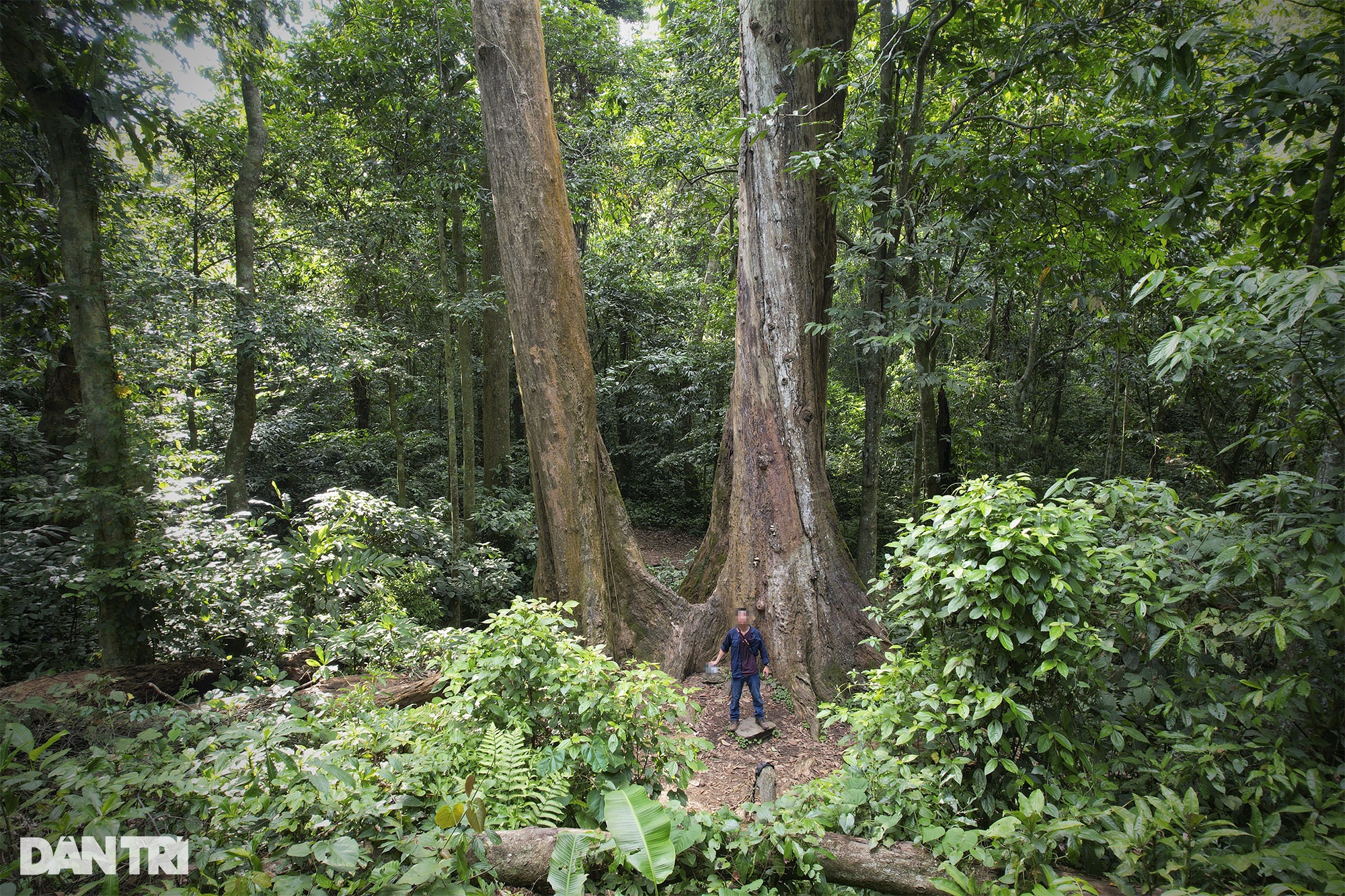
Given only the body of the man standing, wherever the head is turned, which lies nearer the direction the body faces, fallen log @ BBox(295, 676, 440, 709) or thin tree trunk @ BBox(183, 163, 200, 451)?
the fallen log

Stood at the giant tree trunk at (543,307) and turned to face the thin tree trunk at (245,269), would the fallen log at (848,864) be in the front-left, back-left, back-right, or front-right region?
back-left

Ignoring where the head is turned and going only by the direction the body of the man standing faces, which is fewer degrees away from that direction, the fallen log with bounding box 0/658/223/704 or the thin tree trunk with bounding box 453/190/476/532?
the fallen log

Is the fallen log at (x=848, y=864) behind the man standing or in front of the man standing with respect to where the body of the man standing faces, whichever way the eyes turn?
in front

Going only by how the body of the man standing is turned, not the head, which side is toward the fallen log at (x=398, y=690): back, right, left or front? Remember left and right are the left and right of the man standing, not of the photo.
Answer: right

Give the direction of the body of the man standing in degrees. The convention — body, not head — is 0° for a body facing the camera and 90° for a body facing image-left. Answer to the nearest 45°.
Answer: approximately 0°

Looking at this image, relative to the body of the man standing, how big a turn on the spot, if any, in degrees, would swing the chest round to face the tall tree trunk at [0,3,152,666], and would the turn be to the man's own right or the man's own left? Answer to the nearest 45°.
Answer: approximately 90° to the man's own right

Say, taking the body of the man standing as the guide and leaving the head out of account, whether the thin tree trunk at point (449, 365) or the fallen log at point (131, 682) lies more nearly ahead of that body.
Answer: the fallen log
